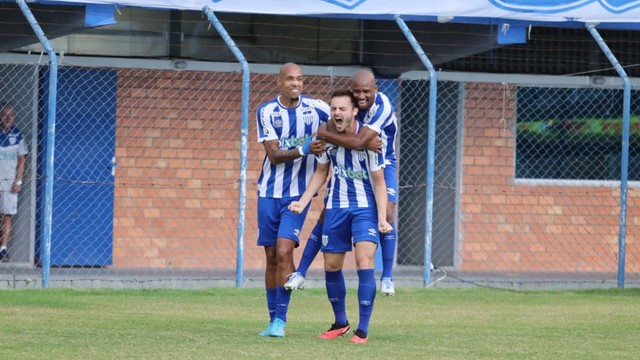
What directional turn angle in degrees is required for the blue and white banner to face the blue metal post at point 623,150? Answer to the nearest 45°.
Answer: approximately 90° to its left

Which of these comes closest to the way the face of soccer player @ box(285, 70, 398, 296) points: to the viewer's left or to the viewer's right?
to the viewer's left

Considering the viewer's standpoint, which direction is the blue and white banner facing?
facing the viewer

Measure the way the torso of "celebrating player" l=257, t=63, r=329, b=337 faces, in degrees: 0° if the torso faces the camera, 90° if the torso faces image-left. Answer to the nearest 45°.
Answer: approximately 315°

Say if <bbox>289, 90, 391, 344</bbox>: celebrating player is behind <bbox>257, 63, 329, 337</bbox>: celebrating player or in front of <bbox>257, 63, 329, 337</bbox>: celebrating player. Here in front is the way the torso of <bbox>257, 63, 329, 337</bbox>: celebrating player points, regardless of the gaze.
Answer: in front

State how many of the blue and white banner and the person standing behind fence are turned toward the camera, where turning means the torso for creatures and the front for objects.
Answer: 2

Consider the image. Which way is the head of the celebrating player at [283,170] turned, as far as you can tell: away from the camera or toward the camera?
toward the camera

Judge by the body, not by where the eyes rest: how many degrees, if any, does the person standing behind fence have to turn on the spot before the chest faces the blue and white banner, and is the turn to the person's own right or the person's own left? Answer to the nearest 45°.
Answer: approximately 45° to the person's own left

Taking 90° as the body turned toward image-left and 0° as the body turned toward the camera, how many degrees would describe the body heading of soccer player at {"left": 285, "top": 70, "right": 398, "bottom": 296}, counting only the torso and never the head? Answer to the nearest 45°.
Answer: approximately 45°

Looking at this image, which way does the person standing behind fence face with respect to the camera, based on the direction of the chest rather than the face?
toward the camera
